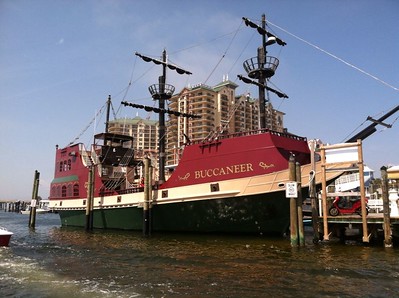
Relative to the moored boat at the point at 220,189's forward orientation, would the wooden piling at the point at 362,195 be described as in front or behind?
in front

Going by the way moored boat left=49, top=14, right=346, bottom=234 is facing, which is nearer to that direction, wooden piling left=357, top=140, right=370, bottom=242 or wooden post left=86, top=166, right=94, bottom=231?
the wooden piling

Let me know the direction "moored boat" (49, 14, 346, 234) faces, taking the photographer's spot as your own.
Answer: facing the viewer and to the right of the viewer

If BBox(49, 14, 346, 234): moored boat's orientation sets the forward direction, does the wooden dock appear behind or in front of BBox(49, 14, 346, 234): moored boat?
in front

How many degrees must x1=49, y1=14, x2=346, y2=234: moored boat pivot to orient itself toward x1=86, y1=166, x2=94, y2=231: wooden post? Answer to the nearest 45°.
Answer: approximately 180°

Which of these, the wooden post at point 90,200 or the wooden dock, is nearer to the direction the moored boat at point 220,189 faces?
the wooden dock
